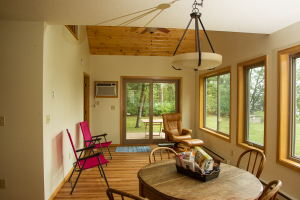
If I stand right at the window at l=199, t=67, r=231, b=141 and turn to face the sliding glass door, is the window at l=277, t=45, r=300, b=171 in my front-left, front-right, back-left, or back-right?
back-left

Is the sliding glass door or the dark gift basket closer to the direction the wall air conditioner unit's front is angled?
the dark gift basket

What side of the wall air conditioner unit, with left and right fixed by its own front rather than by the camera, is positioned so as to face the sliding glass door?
left

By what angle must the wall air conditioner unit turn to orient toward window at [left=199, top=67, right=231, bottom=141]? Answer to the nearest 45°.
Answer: approximately 45° to its left

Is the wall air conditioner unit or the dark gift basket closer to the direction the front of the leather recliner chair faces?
the dark gift basket

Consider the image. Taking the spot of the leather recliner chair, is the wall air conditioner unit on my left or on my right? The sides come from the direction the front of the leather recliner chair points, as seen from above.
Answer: on my right

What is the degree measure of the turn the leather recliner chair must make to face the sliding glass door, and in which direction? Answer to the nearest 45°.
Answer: approximately 135° to its right
